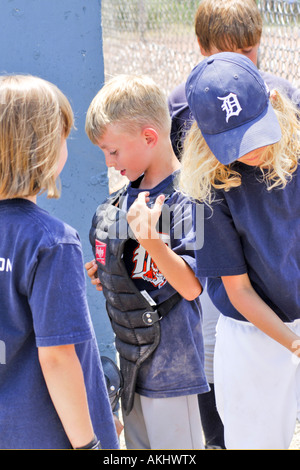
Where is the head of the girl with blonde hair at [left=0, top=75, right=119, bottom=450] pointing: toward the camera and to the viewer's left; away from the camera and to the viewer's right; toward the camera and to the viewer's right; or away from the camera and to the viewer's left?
away from the camera and to the viewer's right

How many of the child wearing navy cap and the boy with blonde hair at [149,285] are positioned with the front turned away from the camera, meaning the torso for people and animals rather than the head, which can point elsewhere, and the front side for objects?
0

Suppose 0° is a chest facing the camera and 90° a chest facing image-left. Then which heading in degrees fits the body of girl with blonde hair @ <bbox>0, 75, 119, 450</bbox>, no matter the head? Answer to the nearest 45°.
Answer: approximately 225°

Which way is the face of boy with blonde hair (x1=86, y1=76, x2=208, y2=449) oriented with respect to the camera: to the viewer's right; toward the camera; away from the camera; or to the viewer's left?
to the viewer's left

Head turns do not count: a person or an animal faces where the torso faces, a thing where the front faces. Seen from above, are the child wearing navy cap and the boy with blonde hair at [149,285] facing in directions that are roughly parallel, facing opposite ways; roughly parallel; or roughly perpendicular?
roughly perpendicular

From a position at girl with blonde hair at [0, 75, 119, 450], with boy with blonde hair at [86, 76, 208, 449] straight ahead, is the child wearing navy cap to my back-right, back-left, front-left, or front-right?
front-right

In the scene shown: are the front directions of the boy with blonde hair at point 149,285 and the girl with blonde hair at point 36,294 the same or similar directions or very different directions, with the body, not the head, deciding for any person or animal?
very different directions

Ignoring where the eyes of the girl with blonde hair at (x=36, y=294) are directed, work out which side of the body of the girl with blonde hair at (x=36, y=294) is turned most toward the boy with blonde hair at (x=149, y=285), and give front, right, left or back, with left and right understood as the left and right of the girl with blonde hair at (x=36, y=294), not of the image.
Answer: front

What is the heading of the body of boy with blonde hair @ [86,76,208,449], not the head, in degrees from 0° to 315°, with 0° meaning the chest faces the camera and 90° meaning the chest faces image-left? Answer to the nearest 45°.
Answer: approximately 45°
